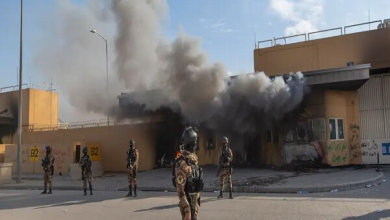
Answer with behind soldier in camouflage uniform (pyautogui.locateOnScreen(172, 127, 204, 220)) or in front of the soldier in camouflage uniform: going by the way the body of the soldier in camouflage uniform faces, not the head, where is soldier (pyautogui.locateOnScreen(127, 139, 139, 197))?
behind

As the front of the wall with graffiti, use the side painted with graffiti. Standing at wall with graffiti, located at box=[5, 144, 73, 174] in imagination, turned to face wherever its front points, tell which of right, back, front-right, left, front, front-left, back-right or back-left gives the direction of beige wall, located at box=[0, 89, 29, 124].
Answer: back

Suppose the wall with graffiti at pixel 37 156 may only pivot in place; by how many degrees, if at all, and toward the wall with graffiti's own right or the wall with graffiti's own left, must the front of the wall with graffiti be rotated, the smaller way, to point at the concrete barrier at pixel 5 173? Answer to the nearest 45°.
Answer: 0° — it already faces it

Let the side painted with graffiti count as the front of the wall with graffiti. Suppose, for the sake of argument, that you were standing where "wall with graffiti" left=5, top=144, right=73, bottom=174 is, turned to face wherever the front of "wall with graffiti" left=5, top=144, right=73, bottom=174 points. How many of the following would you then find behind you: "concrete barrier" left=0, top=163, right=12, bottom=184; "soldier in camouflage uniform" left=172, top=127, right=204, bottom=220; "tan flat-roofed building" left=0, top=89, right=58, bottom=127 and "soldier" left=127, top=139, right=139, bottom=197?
1

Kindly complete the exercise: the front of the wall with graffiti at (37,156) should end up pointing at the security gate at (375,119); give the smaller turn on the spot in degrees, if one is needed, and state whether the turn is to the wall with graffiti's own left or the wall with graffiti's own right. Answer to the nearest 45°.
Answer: approximately 45° to the wall with graffiti's own left

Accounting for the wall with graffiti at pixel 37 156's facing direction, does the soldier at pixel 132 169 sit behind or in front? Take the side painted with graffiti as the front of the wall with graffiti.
in front

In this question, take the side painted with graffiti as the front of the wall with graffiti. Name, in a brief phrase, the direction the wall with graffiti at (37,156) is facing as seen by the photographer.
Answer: facing the viewer

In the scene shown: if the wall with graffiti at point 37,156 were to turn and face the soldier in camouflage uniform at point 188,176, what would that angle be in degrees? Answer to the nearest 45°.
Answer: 0° — it already faces them

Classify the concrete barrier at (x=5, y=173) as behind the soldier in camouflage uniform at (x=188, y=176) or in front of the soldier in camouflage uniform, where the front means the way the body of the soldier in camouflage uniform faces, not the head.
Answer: behind

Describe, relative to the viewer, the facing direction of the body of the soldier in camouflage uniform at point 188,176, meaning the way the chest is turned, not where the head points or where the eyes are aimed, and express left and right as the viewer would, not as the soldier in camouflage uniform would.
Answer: facing the viewer and to the right of the viewer

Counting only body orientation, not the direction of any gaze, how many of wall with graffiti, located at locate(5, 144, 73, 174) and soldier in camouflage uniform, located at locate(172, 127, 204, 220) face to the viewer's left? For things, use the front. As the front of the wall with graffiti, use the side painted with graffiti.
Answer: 0

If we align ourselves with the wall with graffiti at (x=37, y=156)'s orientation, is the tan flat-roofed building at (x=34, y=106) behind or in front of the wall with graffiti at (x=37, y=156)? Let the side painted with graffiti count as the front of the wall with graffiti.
behind
